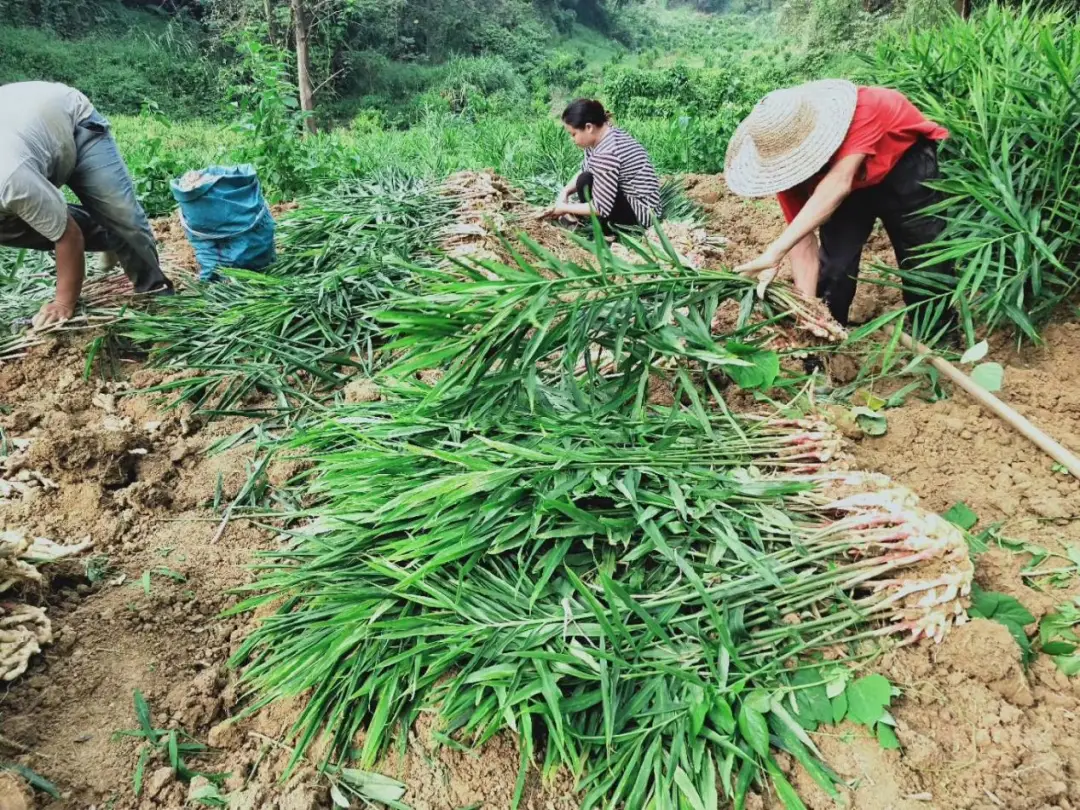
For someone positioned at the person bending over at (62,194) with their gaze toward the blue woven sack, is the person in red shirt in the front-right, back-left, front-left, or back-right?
front-right

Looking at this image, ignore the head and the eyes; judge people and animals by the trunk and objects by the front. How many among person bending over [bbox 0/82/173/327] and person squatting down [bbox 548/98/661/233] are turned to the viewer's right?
0

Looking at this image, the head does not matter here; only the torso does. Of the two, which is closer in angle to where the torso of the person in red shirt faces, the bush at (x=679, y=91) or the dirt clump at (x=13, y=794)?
the dirt clump

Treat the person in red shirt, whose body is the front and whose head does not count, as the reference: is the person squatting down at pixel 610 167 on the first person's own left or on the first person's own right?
on the first person's own right

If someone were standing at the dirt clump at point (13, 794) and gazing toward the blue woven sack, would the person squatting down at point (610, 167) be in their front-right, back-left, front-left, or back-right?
front-right

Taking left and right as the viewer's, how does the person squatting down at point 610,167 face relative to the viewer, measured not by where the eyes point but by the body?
facing to the left of the viewer

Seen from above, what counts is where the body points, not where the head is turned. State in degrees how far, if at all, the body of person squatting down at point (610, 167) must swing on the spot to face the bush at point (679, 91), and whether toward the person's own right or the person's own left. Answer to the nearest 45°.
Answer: approximately 90° to the person's own right

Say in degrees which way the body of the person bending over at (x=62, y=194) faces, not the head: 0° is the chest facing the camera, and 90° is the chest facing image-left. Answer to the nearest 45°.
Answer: approximately 45°

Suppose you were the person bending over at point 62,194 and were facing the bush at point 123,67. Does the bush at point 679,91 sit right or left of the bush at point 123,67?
right

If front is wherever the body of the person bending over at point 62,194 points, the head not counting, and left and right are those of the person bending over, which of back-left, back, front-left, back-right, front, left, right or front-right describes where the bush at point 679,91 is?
back

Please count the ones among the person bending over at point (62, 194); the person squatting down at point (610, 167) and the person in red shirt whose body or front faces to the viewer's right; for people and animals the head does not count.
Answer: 0

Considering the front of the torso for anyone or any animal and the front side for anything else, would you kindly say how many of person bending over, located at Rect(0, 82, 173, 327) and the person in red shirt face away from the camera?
0

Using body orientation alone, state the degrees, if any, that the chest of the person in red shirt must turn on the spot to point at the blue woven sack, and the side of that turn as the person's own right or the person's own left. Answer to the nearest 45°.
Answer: approximately 45° to the person's own right

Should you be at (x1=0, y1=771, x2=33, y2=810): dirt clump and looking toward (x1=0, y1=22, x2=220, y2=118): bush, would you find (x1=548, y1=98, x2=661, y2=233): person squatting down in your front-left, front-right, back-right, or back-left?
front-right

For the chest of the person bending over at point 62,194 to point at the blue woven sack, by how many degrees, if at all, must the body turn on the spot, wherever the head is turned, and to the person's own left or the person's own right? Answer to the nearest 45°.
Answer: approximately 135° to the person's own left
